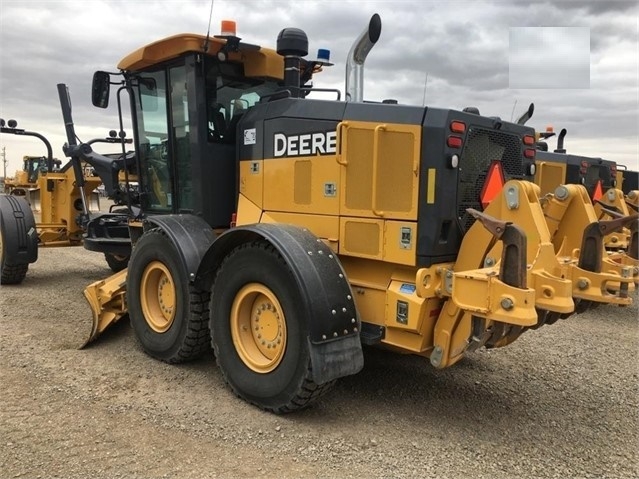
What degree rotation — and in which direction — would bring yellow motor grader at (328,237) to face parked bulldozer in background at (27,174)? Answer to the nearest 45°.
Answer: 0° — it already faces it

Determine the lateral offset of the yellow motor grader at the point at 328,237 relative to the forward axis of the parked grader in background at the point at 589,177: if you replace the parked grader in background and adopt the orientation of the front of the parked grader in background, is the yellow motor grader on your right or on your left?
on your left

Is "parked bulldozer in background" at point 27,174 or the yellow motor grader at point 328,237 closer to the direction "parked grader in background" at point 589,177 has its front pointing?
the parked bulldozer in background

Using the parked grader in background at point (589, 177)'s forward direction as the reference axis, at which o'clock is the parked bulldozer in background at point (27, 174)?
the parked bulldozer in background at point (27, 174) is roughly at 11 o'clock from the parked grader in background at point (589, 177).

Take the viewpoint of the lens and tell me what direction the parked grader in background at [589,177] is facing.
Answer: facing away from the viewer and to the left of the viewer

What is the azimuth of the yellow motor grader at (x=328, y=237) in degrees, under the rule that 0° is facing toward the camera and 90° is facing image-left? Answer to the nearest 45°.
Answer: approximately 135°
